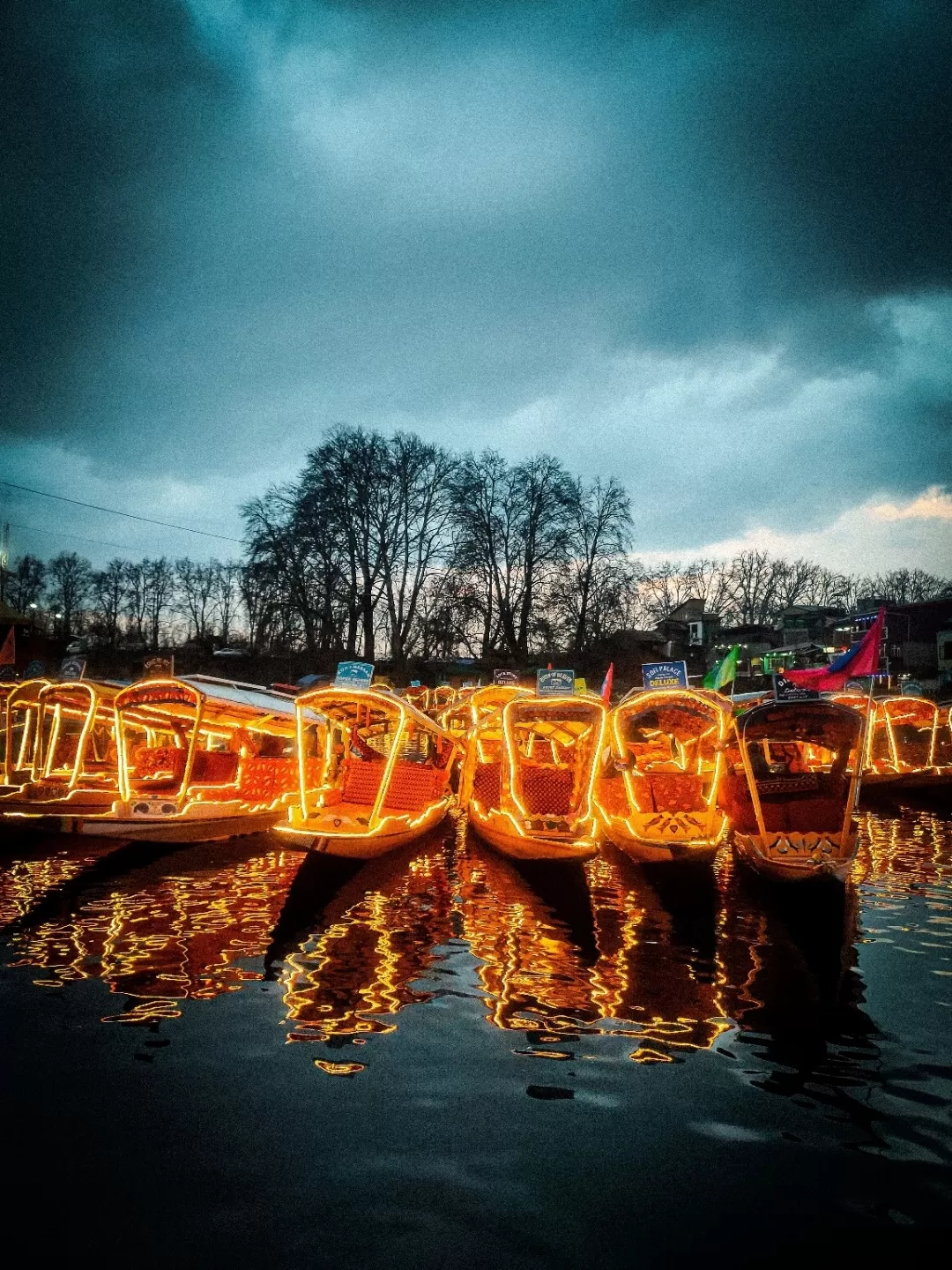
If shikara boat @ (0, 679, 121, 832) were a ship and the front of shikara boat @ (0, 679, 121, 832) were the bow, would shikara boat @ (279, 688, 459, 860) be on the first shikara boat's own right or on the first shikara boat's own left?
on the first shikara boat's own left

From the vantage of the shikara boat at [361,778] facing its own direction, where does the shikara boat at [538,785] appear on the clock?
the shikara boat at [538,785] is roughly at 8 o'clock from the shikara boat at [361,778].

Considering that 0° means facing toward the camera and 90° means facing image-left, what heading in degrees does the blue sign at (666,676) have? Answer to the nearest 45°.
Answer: approximately 0°

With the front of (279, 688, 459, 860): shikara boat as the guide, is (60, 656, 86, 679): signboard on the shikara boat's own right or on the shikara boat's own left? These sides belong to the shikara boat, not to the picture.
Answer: on the shikara boat's own right
